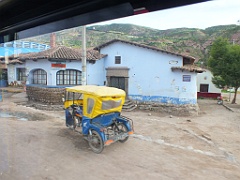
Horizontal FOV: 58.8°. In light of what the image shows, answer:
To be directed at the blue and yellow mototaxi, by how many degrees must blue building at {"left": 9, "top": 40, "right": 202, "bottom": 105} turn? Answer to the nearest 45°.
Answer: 0° — it already faces it

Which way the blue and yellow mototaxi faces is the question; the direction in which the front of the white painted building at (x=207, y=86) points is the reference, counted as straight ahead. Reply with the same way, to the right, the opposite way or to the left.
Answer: to the right

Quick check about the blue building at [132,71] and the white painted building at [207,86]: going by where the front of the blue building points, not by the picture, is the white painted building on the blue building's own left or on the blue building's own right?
on the blue building's own left

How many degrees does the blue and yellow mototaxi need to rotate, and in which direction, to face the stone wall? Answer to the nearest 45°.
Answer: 0° — it already faces it

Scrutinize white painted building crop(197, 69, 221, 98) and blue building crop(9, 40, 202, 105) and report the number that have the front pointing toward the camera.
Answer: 2

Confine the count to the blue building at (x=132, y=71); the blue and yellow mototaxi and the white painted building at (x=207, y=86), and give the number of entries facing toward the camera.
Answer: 2

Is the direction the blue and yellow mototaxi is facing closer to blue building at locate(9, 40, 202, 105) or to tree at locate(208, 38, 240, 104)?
the blue building

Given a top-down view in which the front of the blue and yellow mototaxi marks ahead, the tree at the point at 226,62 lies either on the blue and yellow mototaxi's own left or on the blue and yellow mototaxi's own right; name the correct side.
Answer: on the blue and yellow mototaxi's own right

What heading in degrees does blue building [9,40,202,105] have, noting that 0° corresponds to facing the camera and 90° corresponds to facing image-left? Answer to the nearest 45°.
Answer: approximately 0°

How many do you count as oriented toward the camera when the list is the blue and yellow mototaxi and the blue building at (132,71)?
1

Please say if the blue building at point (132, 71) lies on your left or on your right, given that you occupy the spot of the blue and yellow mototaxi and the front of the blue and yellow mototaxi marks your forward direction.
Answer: on your right

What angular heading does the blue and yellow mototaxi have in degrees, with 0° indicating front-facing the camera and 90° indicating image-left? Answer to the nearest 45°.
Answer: approximately 135°

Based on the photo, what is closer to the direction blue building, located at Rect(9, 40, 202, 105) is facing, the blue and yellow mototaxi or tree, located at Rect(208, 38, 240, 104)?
the blue and yellow mototaxi
